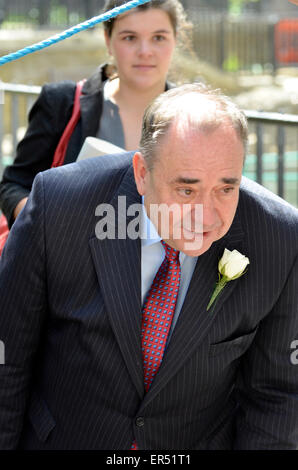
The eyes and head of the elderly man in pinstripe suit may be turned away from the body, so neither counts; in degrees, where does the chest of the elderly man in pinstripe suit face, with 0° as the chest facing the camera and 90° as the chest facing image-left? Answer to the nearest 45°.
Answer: approximately 0°

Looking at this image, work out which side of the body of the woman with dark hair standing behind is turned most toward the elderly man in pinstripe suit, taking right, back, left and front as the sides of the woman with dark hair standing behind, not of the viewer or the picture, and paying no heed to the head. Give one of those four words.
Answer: front

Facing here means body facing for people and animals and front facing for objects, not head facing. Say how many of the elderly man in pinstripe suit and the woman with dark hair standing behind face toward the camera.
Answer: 2

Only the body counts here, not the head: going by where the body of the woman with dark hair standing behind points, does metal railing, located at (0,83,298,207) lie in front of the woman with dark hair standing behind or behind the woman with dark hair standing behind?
behind

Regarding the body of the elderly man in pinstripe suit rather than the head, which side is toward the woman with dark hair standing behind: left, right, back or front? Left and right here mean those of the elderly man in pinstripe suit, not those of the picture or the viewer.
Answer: back

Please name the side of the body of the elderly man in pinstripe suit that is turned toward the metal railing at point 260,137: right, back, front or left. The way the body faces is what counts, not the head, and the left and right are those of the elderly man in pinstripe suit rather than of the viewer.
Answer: back

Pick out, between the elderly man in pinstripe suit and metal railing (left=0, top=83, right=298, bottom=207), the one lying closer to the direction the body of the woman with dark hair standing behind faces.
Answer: the elderly man in pinstripe suit

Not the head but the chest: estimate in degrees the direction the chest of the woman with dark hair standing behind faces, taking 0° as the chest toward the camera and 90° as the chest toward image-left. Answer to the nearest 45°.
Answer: approximately 0°
